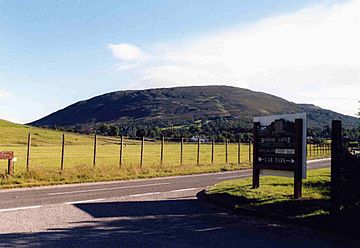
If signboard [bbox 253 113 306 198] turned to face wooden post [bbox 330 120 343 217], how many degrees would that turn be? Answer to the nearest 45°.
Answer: approximately 45° to its left

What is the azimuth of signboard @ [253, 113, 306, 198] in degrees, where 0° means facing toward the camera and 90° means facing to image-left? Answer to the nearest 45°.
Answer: approximately 45°
